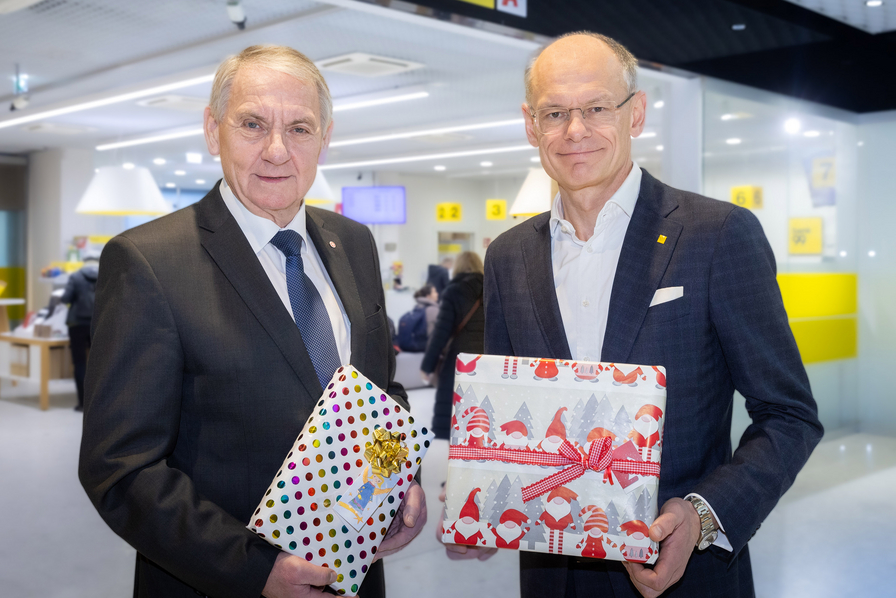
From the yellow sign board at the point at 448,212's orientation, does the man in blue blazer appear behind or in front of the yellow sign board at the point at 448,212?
in front

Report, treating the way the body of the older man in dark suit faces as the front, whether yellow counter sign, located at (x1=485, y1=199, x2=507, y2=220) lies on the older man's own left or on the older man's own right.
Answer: on the older man's own left

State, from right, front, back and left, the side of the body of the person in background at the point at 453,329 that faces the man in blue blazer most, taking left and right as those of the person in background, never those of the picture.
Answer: back

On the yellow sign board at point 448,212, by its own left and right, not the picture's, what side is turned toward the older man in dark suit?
front

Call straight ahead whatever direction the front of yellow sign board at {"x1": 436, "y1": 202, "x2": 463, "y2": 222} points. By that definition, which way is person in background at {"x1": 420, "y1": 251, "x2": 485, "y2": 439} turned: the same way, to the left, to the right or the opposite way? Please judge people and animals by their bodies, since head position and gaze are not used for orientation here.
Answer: the opposite way

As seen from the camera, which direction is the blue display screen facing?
toward the camera

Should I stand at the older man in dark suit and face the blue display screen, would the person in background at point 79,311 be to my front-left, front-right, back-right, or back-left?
front-left

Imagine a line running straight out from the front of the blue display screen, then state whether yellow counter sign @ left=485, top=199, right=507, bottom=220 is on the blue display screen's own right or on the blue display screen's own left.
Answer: on the blue display screen's own left

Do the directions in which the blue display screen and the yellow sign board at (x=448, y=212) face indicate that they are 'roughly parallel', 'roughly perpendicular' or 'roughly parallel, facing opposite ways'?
roughly parallel

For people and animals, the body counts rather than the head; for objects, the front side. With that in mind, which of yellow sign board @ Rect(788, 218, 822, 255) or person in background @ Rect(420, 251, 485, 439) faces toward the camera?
the yellow sign board

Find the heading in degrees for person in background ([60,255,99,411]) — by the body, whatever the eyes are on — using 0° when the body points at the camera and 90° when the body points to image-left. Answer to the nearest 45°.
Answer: approximately 135°

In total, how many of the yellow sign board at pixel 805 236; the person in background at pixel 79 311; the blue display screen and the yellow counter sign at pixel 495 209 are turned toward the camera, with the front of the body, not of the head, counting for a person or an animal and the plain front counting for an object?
3

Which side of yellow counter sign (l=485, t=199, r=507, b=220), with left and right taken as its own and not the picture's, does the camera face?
front

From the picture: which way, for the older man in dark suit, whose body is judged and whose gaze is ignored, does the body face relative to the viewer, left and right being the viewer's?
facing the viewer and to the right of the viewer

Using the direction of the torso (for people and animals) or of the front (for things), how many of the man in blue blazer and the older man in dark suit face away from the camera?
0

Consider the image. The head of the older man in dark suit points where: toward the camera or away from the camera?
toward the camera
